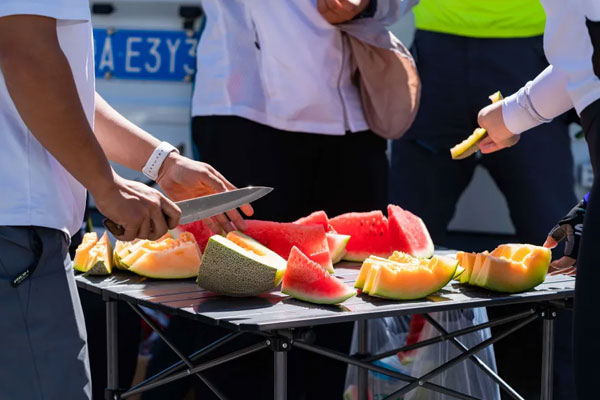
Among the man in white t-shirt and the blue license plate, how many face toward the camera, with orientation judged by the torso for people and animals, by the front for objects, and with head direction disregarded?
1

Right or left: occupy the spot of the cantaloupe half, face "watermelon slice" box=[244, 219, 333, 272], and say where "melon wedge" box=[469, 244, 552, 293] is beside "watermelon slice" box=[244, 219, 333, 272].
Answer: right

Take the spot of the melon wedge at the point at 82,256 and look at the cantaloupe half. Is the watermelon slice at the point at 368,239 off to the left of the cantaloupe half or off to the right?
left

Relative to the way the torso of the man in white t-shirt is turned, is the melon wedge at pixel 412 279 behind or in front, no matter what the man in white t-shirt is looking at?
in front

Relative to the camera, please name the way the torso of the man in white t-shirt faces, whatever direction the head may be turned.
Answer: to the viewer's right

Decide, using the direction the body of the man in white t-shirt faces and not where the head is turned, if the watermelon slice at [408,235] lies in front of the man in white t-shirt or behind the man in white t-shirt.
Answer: in front

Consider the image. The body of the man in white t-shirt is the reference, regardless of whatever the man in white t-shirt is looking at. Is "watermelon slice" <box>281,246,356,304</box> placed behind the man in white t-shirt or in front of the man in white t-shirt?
in front

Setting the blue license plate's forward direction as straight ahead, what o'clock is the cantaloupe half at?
The cantaloupe half is roughly at 12 o'clock from the blue license plate.

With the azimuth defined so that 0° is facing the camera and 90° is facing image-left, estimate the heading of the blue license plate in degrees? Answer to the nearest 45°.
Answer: approximately 0°

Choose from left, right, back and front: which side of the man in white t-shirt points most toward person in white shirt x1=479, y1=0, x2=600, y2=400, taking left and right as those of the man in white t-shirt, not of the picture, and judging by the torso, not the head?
front

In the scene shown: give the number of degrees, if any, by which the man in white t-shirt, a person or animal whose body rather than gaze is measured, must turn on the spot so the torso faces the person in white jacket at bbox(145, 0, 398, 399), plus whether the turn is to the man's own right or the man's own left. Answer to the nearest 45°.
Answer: approximately 45° to the man's own left

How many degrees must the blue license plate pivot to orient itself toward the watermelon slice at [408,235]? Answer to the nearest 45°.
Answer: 0° — it already faces it

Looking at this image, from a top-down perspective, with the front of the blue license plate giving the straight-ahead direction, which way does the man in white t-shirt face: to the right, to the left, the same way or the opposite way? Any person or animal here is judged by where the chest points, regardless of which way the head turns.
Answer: to the left

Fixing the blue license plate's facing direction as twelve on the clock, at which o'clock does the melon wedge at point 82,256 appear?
The melon wedge is roughly at 12 o'clock from the blue license plate.
